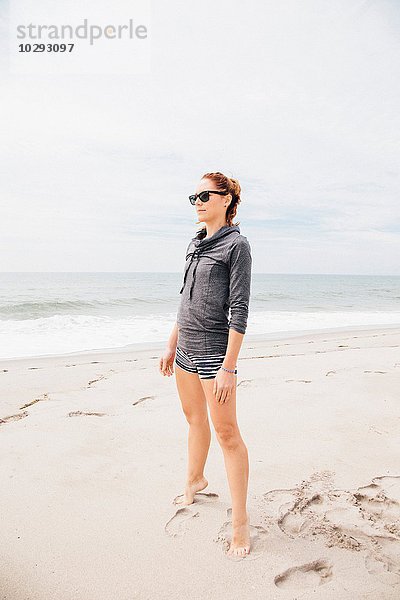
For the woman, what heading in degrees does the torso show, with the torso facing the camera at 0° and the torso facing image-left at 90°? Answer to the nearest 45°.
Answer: approximately 45°
